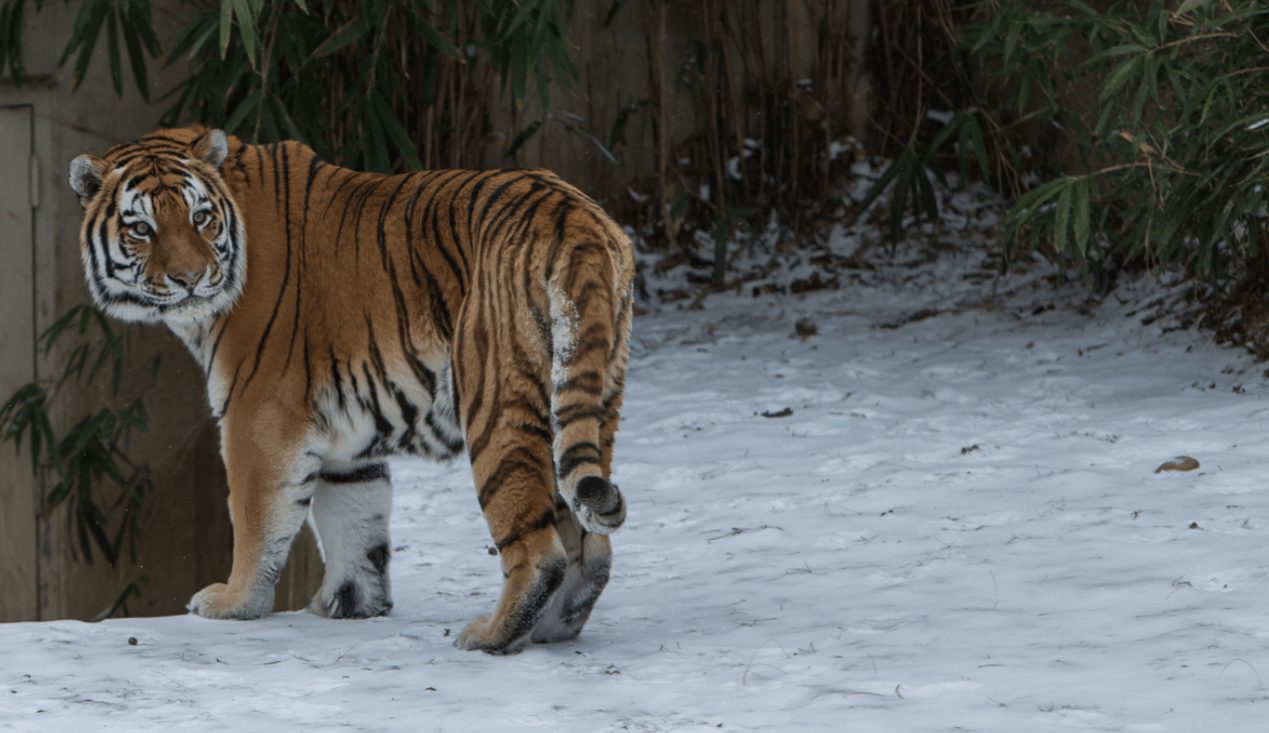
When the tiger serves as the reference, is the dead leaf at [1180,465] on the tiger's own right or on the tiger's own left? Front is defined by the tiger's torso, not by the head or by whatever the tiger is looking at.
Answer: on the tiger's own right

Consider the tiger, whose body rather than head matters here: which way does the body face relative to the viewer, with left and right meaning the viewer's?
facing away from the viewer and to the left of the viewer
